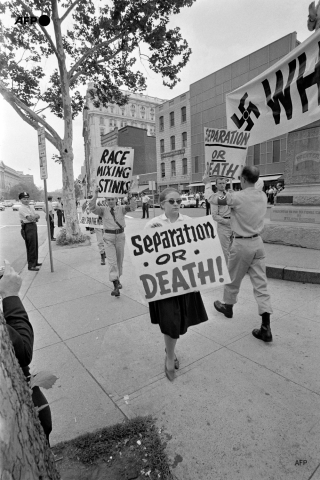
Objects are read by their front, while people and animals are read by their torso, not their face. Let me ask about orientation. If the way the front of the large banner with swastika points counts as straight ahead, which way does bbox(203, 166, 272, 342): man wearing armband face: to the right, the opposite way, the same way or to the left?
to the right

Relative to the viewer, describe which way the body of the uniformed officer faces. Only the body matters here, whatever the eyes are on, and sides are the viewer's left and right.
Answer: facing the viewer and to the right of the viewer

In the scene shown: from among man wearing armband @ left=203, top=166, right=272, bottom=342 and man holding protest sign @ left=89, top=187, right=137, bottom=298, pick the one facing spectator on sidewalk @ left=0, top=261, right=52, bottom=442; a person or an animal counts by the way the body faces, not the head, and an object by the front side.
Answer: the man holding protest sign

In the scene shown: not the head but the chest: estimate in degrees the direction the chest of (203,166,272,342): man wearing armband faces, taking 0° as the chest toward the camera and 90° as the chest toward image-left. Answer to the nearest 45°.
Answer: approximately 135°

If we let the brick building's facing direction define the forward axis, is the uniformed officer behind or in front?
in front

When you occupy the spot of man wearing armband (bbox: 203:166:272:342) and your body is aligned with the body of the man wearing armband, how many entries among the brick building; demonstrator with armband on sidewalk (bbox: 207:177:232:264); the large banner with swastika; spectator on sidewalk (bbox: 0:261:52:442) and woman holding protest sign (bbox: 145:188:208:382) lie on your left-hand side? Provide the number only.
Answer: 2

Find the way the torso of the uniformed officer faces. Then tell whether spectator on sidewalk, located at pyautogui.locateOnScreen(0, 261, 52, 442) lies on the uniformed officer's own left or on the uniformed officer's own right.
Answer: on the uniformed officer's own right

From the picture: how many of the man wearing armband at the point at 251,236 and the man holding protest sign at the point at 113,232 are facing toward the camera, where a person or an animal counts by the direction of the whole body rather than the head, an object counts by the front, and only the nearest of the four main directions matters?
1

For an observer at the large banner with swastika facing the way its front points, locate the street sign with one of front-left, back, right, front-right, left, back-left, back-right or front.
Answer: front-right

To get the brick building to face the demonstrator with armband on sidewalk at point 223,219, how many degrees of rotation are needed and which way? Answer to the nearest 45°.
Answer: approximately 45° to its left
